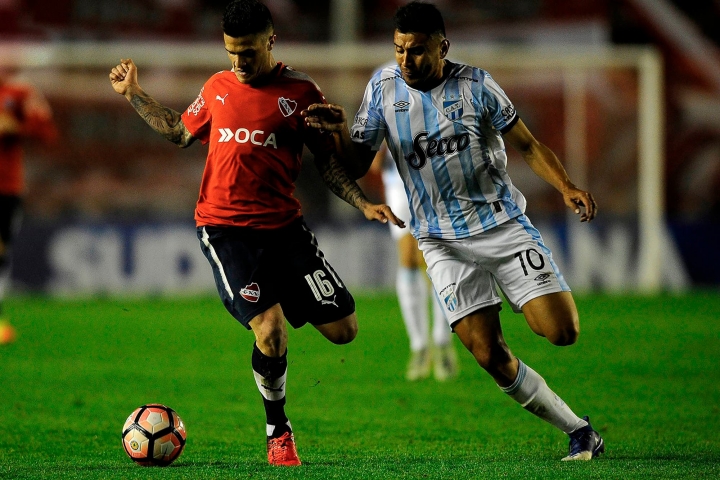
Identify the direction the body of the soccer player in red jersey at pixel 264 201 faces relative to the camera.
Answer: toward the camera

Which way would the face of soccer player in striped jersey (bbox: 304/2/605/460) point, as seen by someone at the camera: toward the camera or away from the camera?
toward the camera

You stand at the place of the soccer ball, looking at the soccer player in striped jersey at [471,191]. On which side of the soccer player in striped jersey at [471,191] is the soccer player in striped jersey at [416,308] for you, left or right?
left

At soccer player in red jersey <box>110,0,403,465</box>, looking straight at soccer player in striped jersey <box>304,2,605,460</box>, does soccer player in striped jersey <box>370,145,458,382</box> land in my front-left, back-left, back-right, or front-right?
front-left

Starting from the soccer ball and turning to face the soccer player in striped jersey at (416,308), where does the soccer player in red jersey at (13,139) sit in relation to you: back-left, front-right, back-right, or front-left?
front-left

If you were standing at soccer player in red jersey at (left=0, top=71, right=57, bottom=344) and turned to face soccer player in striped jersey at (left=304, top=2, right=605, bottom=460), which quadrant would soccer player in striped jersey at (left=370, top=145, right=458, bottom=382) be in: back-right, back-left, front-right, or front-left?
front-left

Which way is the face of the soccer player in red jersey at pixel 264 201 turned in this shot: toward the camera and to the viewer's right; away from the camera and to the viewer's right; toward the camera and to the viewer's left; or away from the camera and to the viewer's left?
toward the camera and to the viewer's left
